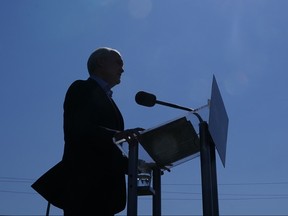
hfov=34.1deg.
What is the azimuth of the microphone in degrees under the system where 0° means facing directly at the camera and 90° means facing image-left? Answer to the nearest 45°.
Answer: approximately 90°
